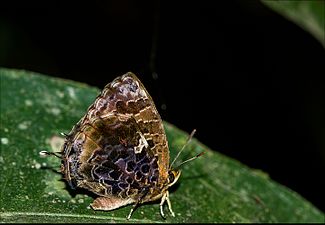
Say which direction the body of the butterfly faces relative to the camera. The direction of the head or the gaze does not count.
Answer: to the viewer's right
